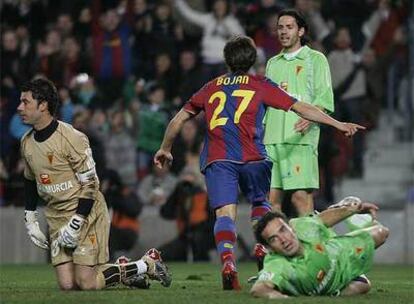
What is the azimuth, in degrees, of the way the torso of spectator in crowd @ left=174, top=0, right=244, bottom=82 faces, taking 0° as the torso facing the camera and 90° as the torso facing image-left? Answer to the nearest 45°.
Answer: approximately 0°

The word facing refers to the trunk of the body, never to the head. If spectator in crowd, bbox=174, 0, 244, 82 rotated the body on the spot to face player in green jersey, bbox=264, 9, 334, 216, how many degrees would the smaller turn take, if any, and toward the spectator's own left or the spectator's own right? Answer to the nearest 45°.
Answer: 0° — they already face them

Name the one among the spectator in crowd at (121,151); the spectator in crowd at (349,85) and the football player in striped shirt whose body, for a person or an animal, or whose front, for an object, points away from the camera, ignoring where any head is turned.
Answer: the football player in striped shirt

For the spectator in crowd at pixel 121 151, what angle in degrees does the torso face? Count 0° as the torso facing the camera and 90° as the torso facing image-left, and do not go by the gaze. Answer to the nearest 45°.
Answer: approximately 0°

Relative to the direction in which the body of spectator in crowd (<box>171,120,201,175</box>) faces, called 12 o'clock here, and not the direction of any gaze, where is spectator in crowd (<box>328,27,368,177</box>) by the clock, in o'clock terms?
spectator in crowd (<box>328,27,368,177</box>) is roughly at 9 o'clock from spectator in crowd (<box>171,120,201,175</box>).
